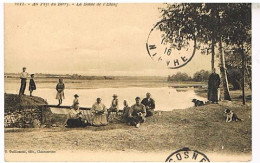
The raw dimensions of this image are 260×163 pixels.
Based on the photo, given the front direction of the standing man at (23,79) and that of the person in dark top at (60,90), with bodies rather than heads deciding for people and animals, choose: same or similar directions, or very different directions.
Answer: same or similar directions

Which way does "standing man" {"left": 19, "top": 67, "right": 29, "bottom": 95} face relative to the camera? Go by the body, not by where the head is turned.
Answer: toward the camera

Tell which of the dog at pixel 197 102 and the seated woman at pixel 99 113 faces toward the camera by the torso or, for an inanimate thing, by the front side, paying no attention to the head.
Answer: the seated woman

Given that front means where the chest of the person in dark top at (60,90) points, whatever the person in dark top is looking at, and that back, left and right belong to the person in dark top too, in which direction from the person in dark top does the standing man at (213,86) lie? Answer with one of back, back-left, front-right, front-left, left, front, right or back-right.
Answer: left

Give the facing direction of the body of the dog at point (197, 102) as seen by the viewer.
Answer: to the viewer's left

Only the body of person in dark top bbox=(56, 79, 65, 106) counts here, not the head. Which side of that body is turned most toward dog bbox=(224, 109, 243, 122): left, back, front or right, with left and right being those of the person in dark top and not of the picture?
left

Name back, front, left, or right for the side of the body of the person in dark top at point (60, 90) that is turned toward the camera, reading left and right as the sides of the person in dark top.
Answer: front

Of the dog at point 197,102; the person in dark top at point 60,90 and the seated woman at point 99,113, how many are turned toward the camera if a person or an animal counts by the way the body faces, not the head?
2

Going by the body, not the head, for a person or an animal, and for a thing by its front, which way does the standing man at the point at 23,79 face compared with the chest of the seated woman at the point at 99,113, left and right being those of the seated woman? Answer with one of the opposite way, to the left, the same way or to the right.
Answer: the same way
